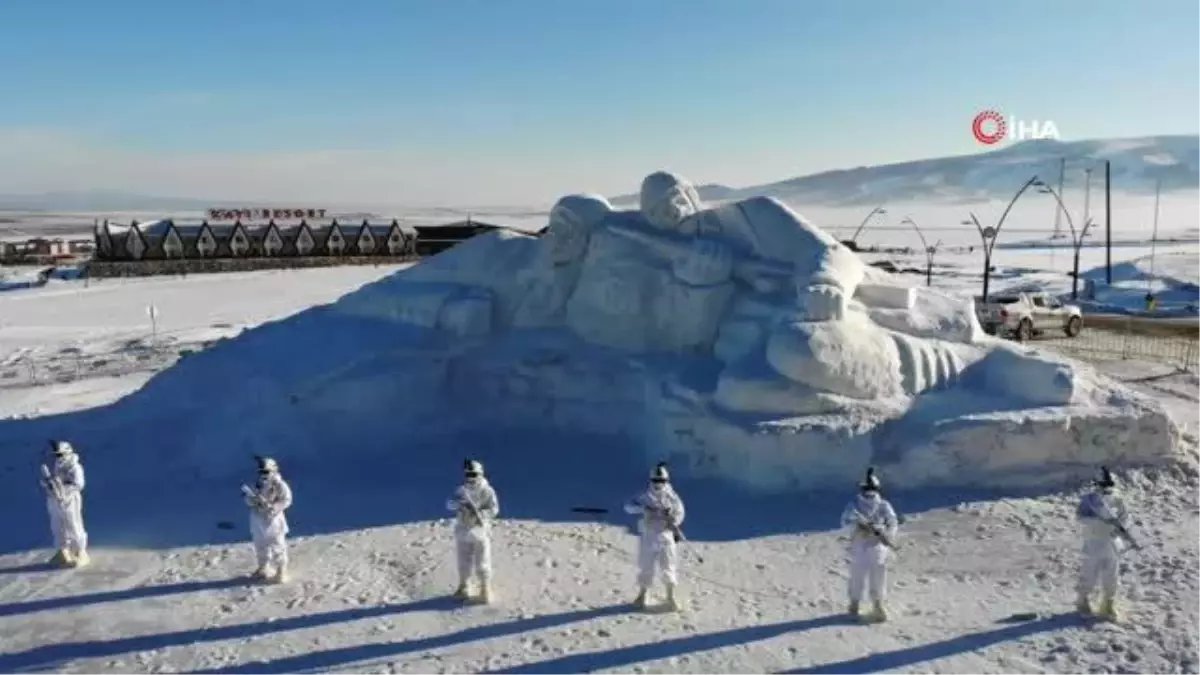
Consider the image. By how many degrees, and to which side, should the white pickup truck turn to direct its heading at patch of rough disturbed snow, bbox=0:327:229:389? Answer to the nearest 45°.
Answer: approximately 180°

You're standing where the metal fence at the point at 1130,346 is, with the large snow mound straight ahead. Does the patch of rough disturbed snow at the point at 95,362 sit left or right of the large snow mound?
right

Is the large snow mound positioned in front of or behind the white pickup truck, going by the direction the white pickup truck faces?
behind

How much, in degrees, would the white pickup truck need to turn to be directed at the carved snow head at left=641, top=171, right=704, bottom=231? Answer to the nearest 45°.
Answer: approximately 135° to its right

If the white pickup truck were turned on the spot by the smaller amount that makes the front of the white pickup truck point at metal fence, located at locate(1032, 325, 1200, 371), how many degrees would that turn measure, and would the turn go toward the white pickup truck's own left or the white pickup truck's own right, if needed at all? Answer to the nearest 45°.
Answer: approximately 45° to the white pickup truck's own right

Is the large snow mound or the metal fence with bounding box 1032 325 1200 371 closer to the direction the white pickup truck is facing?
the metal fence

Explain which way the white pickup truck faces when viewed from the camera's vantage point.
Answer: facing away from the viewer and to the right of the viewer
